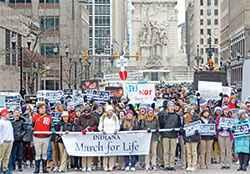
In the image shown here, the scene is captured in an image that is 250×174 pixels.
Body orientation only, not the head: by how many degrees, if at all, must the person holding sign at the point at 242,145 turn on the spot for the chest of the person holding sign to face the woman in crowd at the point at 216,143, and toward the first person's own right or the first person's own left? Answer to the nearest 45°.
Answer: approximately 135° to the first person's own right

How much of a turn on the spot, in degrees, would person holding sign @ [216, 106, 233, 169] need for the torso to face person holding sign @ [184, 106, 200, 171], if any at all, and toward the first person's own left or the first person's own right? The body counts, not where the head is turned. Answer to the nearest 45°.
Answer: approximately 45° to the first person's own right

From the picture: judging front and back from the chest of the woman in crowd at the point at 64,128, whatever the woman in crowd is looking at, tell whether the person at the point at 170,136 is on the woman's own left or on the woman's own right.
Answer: on the woman's own left

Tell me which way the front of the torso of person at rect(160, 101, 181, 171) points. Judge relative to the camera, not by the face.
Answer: toward the camera

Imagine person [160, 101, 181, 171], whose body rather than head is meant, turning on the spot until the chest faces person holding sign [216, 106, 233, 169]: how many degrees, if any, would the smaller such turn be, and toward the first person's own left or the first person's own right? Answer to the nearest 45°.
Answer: approximately 90° to the first person's own left

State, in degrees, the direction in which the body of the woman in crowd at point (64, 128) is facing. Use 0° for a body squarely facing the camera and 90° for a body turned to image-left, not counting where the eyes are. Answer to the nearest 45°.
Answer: approximately 0°

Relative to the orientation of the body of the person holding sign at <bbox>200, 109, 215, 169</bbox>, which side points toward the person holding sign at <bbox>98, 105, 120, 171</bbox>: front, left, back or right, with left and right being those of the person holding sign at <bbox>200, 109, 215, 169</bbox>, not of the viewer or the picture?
right

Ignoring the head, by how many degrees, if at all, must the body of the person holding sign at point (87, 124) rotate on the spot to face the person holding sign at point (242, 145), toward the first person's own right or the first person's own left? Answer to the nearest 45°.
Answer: approximately 90° to the first person's own left

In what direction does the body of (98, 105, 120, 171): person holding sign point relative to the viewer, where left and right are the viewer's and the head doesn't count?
facing the viewer

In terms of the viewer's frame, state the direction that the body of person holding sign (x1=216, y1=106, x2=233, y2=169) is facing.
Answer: toward the camera

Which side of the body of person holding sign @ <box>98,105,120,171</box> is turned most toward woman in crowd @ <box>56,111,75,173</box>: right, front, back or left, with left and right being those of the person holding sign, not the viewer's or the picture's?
right

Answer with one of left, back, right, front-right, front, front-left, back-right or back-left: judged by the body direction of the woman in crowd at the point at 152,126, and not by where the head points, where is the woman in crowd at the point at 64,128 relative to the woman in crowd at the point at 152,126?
right

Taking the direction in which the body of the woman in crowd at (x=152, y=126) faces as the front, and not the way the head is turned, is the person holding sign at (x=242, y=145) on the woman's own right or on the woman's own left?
on the woman's own left

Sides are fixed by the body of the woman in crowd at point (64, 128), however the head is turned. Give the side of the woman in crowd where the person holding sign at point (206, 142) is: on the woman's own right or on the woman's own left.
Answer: on the woman's own left
